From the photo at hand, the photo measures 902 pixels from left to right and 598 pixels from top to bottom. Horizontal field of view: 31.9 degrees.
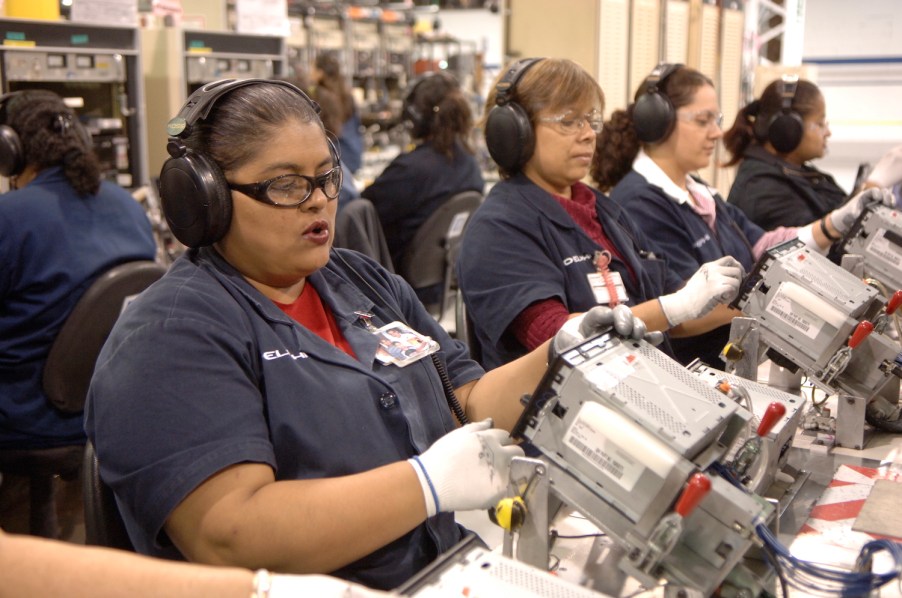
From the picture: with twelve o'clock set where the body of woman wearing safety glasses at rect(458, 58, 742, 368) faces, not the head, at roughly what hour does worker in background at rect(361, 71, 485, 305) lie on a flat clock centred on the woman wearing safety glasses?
The worker in background is roughly at 7 o'clock from the woman wearing safety glasses.

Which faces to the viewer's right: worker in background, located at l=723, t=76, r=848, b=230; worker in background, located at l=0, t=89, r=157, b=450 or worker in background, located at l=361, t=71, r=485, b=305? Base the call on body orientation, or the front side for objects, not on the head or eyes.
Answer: worker in background, located at l=723, t=76, r=848, b=230

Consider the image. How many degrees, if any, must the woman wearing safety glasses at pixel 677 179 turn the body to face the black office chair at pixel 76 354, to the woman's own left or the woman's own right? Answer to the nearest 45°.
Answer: approximately 90° to the woman's own right

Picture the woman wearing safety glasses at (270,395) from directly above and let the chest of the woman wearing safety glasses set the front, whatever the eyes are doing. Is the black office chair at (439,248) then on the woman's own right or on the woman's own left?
on the woman's own left

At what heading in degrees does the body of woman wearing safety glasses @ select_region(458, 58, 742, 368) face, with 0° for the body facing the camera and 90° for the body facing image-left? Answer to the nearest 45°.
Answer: approximately 315°

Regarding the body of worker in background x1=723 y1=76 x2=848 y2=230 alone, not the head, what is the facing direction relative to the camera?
to the viewer's right

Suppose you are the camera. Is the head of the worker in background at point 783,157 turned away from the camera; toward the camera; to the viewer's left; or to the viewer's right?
to the viewer's right

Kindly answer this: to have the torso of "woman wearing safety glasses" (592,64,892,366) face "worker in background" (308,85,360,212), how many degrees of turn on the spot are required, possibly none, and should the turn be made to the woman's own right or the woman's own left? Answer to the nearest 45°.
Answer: approximately 180°

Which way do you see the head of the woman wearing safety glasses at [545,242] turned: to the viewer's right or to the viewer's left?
to the viewer's right

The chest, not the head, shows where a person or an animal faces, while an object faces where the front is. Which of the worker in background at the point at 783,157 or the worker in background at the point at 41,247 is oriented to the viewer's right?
the worker in background at the point at 783,157
